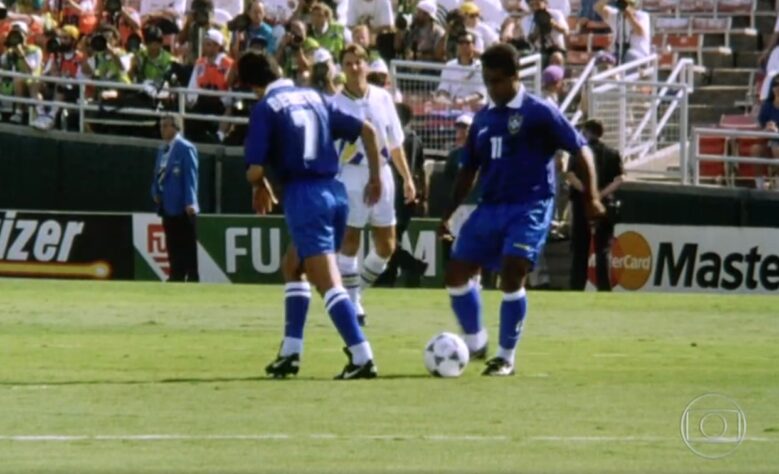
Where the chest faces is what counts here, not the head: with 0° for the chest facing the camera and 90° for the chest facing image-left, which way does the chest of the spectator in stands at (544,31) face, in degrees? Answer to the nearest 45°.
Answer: approximately 0°

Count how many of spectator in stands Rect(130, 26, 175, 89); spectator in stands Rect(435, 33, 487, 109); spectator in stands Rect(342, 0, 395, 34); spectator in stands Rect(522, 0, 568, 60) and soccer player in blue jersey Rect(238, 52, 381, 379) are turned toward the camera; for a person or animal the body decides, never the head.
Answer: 4

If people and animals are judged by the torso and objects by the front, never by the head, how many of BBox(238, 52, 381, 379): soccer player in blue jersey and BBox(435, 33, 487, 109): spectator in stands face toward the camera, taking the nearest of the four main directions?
1

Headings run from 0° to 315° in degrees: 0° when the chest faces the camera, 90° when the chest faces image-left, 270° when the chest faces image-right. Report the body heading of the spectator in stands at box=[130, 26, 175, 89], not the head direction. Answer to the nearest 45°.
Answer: approximately 0°

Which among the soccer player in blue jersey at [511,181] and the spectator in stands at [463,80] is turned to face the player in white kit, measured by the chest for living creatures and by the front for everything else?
the spectator in stands

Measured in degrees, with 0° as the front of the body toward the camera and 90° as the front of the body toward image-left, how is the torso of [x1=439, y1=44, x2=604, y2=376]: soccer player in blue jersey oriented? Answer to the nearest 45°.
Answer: approximately 45°

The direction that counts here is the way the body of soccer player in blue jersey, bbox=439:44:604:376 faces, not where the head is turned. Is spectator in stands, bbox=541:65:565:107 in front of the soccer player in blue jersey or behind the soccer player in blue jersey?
behind
